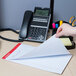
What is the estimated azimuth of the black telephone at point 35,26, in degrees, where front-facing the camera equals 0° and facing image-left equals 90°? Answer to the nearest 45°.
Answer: approximately 0°
